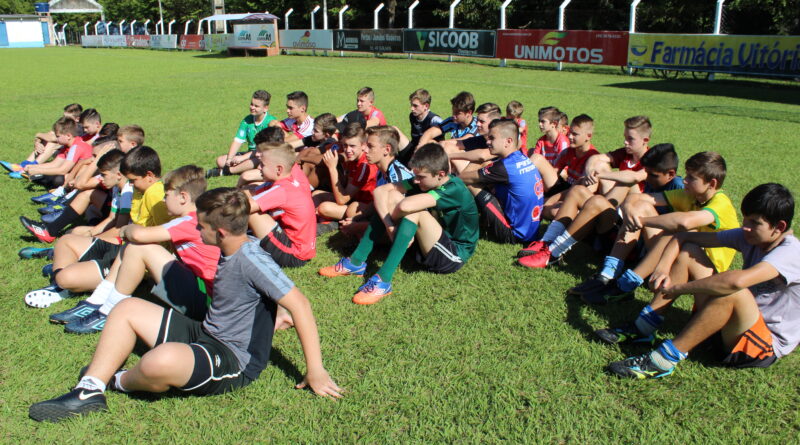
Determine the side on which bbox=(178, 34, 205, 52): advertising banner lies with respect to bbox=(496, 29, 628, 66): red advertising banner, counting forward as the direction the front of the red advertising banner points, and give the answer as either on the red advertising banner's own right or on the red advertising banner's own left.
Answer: on the red advertising banner's own right

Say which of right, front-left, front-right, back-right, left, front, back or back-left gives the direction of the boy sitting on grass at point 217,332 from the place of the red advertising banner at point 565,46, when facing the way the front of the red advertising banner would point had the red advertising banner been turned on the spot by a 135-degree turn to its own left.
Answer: right

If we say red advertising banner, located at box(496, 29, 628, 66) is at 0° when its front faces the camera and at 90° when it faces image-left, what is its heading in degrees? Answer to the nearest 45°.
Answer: approximately 45°

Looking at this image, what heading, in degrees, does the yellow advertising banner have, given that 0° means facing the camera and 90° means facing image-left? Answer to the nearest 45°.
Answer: approximately 45°

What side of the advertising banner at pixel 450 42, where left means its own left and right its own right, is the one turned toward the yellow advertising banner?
left

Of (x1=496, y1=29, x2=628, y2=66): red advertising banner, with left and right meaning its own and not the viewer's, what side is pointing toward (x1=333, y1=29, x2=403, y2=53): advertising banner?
right

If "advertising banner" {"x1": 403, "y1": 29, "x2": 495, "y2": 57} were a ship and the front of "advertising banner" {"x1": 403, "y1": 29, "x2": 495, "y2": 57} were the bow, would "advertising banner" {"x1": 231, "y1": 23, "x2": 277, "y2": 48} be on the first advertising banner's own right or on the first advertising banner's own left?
on the first advertising banner's own right

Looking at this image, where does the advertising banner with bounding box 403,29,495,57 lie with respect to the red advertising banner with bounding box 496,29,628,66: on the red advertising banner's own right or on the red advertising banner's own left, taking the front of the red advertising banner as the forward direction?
on the red advertising banner's own right

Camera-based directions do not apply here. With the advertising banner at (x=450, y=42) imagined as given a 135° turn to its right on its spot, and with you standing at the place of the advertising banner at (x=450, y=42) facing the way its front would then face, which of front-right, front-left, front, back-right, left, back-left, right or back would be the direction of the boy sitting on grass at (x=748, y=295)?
back

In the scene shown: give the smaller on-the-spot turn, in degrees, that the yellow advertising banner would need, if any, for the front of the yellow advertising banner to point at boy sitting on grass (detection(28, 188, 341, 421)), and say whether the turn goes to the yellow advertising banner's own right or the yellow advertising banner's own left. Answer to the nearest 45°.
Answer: approximately 45° to the yellow advertising banner's own left
